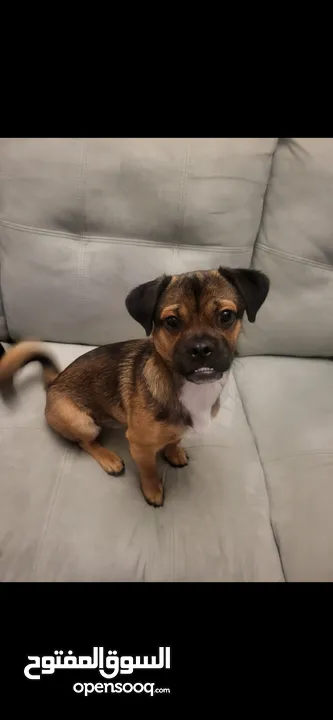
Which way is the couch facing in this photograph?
toward the camera

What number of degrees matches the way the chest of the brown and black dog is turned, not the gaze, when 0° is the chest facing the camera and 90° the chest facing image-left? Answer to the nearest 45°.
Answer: approximately 315°
